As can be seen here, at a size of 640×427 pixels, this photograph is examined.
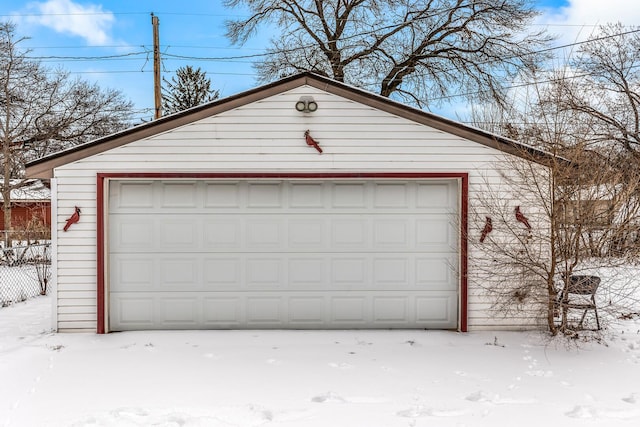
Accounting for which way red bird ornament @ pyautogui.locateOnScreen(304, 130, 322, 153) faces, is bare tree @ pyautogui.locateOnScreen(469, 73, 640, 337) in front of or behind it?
behind

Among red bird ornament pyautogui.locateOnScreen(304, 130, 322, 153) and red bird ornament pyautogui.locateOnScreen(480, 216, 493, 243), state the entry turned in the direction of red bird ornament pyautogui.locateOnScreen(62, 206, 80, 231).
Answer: red bird ornament pyautogui.locateOnScreen(304, 130, 322, 153)

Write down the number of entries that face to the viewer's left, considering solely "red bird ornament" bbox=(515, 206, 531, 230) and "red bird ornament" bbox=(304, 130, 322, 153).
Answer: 2

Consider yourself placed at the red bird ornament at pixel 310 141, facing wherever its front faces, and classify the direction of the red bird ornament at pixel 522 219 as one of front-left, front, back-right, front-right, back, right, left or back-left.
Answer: back

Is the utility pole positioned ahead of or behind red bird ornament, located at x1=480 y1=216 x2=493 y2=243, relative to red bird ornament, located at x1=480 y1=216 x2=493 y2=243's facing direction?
behind

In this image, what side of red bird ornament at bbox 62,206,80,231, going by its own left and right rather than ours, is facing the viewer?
right

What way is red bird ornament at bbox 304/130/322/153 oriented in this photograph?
to the viewer's left

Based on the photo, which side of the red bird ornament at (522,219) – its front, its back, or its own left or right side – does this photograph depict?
left

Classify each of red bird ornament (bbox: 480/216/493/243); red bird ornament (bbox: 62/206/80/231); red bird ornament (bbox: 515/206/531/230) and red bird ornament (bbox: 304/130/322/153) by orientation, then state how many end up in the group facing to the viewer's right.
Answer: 2

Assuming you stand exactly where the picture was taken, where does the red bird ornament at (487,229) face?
facing to the right of the viewer
